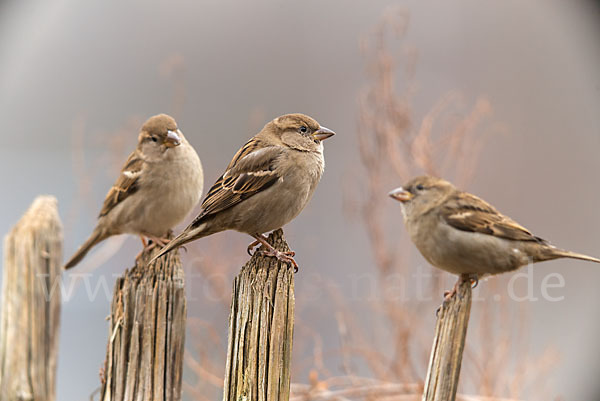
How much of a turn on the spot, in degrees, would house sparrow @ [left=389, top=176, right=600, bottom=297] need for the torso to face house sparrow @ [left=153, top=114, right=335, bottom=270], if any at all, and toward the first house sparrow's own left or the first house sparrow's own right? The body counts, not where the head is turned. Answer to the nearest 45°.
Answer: approximately 45° to the first house sparrow's own left

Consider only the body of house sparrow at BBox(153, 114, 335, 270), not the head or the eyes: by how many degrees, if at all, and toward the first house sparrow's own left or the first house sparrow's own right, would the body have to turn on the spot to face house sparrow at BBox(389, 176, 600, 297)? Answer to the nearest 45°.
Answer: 0° — it already faces it

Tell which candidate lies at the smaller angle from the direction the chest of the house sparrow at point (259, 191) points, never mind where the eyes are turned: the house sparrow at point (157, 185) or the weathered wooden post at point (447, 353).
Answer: the weathered wooden post

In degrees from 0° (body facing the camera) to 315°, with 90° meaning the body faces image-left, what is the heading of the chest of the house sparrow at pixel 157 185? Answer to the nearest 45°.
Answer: approximately 315°

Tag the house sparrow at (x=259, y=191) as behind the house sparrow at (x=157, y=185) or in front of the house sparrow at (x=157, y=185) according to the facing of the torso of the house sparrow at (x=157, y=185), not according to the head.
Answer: in front

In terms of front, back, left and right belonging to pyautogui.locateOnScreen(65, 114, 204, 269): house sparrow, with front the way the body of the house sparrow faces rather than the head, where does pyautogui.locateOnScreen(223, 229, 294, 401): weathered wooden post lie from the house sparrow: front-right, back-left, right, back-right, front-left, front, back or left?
front-left

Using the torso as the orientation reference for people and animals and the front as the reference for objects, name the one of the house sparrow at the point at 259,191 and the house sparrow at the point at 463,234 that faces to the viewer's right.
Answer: the house sparrow at the point at 259,191

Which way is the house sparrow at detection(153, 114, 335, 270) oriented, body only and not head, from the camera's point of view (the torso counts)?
to the viewer's right

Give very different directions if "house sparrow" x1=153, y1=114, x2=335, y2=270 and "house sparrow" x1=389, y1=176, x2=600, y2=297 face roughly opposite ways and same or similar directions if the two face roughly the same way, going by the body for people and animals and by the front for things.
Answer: very different directions

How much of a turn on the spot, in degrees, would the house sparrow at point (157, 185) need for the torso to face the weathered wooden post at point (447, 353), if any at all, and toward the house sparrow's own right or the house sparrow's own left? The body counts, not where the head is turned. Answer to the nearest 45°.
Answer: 0° — it already faces it

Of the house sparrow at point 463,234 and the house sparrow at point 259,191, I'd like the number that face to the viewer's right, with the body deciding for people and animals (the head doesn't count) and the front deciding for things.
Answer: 1

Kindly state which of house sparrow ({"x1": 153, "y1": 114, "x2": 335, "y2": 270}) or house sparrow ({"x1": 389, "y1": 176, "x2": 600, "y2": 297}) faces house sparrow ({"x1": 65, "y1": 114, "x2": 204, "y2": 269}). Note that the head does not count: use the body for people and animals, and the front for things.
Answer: house sparrow ({"x1": 389, "y1": 176, "x2": 600, "y2": 297})

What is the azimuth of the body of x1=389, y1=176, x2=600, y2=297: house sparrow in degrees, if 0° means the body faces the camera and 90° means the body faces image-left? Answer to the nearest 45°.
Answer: approximately 90°

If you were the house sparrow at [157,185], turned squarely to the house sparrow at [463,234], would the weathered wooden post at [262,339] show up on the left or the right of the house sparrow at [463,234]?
right
